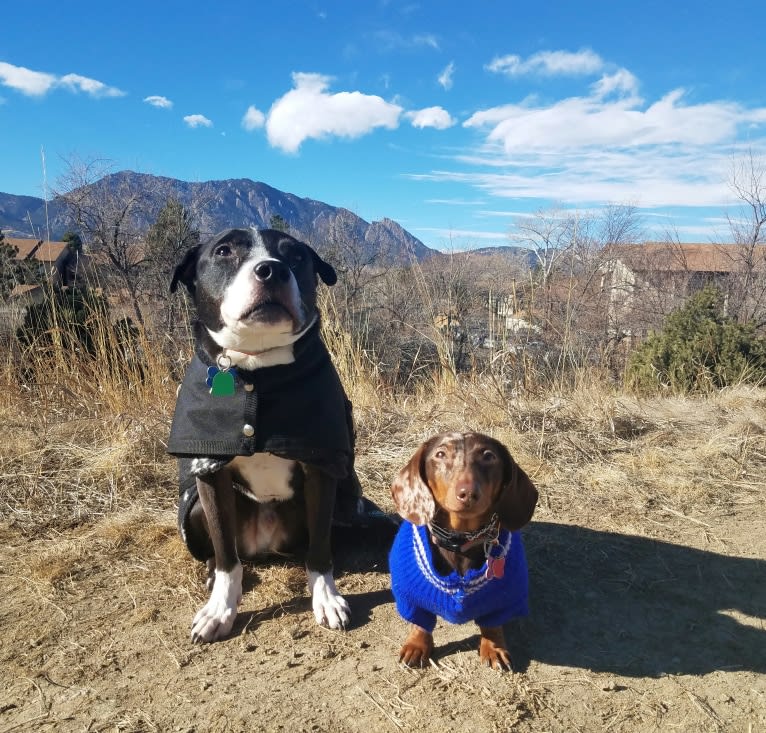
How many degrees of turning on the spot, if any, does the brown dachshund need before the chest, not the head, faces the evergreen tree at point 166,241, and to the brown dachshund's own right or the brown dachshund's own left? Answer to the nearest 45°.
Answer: approximately 135° to the brown dachshund's own right

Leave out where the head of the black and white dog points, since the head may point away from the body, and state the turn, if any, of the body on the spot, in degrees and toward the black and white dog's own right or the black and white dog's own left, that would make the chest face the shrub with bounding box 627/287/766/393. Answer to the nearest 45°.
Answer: approximately 135° to the black and white dog's own left

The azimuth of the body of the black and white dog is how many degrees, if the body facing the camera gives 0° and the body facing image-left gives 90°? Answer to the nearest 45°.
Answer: approximately 0°

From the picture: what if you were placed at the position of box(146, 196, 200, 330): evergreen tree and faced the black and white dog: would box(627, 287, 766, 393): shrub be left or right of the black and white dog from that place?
left

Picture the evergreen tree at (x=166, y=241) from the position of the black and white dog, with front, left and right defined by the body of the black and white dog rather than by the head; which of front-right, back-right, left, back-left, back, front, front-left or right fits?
back

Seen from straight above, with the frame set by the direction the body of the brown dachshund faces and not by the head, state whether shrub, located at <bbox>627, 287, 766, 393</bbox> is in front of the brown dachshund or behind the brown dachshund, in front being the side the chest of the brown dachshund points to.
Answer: behind
